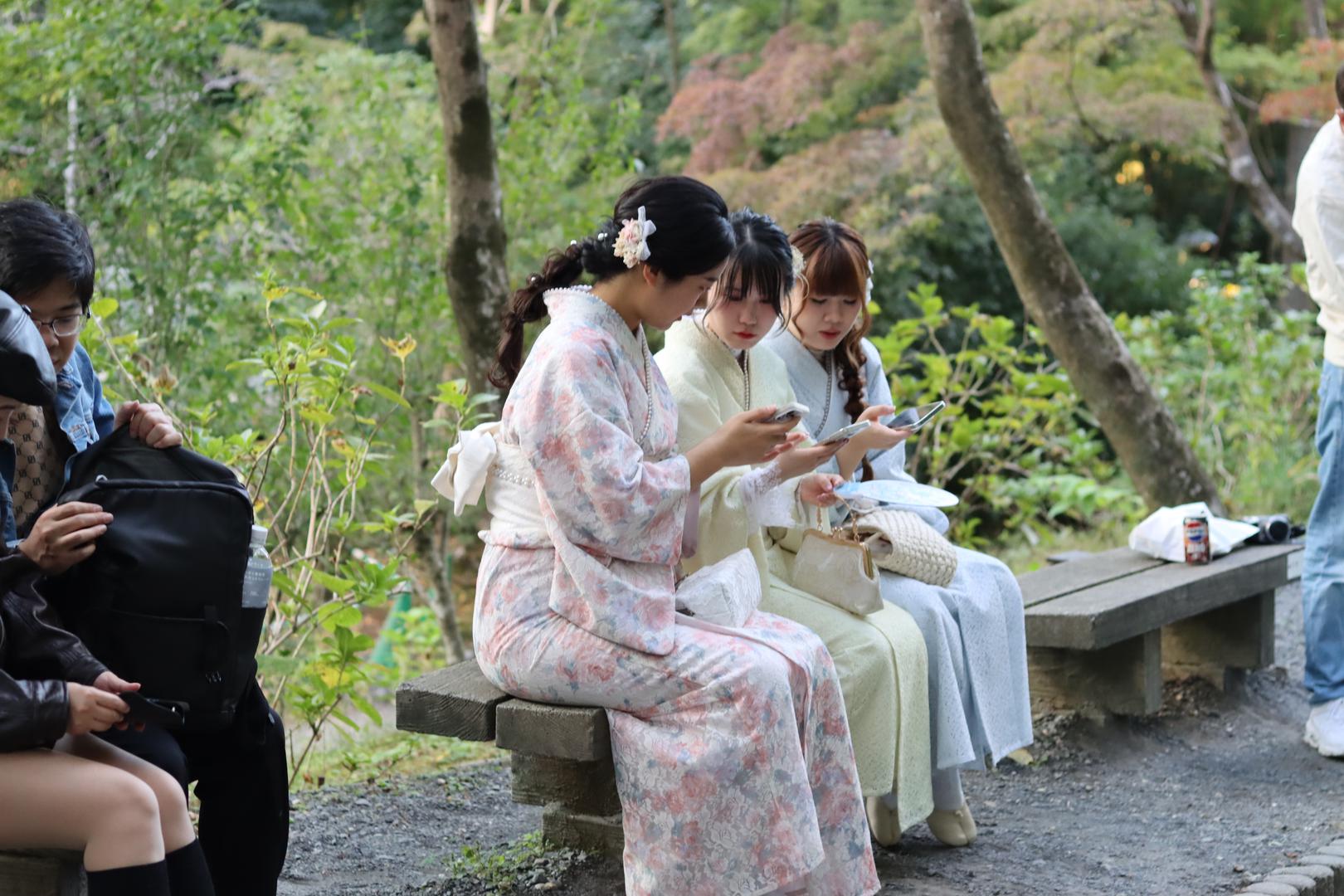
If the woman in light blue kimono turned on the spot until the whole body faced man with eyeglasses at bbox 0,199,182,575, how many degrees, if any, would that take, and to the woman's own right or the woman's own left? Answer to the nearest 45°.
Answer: approximately 90° to the woman's own right

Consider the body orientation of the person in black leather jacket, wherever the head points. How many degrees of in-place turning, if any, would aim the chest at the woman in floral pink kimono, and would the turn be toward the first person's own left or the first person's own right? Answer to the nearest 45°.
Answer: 0° — they already face them

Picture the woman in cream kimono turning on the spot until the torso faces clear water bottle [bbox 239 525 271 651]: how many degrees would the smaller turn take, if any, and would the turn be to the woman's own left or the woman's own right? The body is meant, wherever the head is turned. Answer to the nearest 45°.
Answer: approximately 90° to the woman's own right

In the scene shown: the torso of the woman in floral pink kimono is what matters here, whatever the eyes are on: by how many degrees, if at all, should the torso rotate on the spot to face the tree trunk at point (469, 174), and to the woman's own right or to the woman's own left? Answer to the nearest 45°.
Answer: approximately 90° to the woman's own left

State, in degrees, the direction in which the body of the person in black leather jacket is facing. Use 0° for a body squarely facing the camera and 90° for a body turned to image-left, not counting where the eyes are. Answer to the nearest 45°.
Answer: approximately 270°

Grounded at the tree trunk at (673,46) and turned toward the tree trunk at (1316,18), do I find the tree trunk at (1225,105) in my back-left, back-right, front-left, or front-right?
front-right

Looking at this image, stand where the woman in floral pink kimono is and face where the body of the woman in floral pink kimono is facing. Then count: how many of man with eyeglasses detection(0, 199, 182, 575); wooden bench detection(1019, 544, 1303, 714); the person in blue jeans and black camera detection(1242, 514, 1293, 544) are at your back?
1

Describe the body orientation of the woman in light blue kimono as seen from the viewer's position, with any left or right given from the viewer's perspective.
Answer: facing the viewer and to the right of the viewer

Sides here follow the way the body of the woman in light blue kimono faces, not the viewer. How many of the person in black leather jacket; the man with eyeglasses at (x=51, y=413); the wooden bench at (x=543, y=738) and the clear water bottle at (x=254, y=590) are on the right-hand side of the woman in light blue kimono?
4

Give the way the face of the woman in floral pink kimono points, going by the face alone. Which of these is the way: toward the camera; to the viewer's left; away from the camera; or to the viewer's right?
to the viewer's right

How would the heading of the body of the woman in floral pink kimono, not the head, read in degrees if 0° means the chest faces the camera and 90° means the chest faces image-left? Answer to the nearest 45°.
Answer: approximately 270°

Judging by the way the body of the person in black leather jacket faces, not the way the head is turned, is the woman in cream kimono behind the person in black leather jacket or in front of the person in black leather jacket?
in front

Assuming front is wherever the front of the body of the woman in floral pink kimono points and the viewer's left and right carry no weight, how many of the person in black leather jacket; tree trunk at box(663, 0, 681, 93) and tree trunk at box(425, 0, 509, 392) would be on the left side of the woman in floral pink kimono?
2

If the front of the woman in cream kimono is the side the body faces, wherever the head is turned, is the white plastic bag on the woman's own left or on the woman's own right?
on the woman's own left
